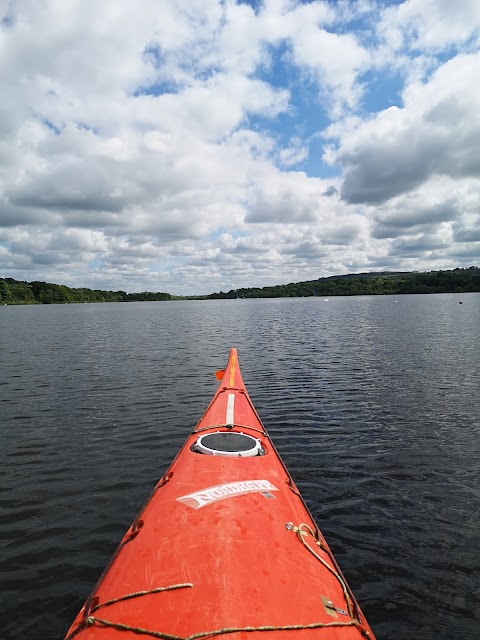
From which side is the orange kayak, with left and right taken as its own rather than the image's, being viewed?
back
